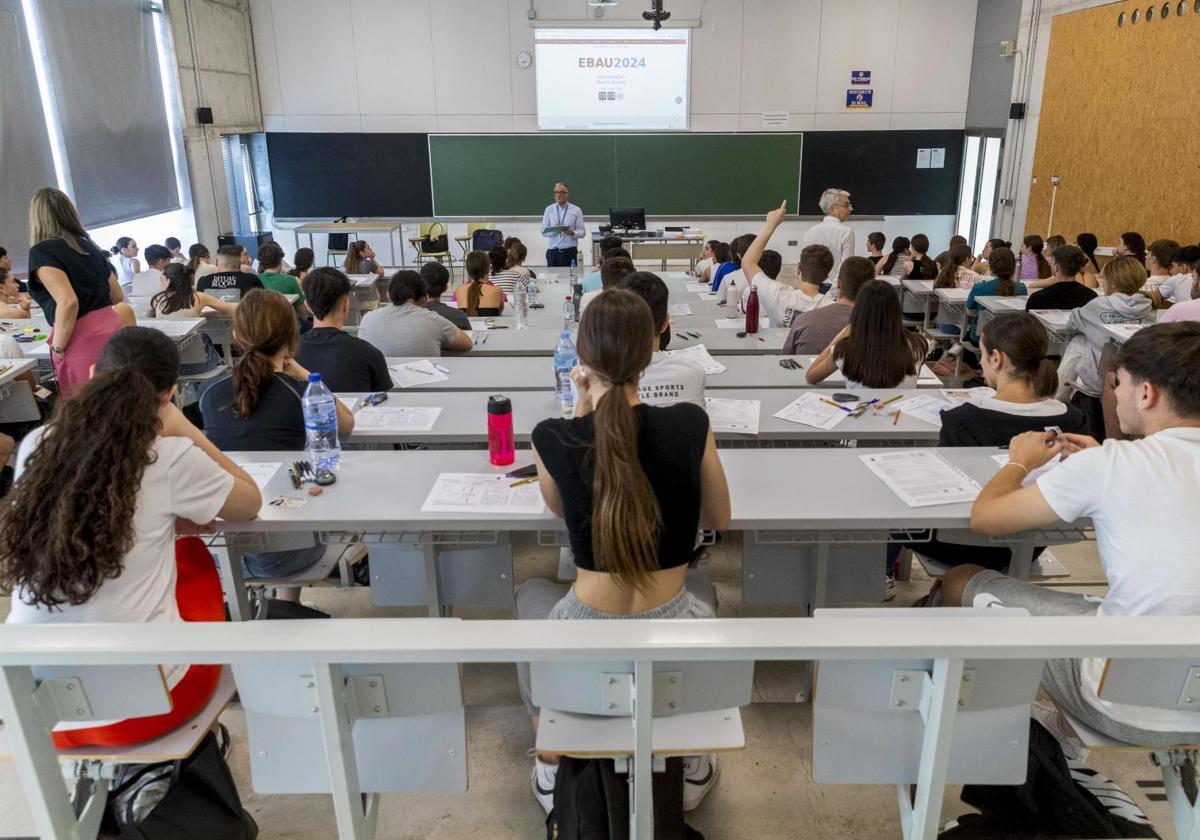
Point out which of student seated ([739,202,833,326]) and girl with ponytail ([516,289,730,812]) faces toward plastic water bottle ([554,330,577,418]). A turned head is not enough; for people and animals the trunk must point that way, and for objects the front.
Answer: the girl with ponytail

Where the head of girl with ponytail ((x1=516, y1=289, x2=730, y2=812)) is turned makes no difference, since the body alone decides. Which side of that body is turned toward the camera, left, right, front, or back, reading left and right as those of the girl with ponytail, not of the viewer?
back

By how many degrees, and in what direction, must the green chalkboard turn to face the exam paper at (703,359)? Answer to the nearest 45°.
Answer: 0° — it already faces it

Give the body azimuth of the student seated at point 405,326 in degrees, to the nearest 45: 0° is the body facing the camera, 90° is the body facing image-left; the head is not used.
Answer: approximately 180°

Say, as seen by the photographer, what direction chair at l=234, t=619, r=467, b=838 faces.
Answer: facing away from the viewer

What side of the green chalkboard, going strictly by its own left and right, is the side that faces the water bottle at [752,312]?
front

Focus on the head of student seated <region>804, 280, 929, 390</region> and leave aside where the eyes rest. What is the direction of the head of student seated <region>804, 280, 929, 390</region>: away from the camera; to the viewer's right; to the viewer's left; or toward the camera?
away from the camera

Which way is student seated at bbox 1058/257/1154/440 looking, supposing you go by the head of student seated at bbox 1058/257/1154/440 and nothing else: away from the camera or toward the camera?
away from the camera

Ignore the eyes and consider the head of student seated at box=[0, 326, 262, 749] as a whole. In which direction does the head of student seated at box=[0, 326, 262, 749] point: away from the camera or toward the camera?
away from the camera

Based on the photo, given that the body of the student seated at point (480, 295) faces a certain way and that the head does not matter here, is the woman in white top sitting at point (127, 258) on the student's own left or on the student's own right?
on the student's own left

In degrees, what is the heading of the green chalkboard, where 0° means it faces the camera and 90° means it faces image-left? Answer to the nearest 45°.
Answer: approximately 0°

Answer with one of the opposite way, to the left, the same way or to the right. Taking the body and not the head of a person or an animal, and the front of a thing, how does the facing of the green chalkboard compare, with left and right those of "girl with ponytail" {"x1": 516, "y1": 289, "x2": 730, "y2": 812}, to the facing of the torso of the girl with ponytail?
the opposite way

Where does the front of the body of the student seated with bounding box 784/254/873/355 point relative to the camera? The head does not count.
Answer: away from the camera

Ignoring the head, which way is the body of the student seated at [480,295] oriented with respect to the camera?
away from the camera

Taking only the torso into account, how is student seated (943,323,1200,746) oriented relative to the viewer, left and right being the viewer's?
facing away from the viewer and to the left of the viewer

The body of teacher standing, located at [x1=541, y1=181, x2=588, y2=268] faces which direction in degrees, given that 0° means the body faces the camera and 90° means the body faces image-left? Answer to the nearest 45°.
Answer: approximately 0°

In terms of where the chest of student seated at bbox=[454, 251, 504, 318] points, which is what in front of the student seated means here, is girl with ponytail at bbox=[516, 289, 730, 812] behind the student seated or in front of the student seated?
behind

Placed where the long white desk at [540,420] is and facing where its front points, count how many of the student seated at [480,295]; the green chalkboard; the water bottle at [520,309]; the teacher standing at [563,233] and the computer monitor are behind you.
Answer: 5

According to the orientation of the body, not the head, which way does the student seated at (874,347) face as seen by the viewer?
away from the camera

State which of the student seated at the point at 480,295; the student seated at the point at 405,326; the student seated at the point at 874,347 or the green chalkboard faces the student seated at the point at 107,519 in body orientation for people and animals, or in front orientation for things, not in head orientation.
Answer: the green chalkboard

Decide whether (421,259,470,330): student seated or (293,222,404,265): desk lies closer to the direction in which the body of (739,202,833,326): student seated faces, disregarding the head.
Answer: the desk
